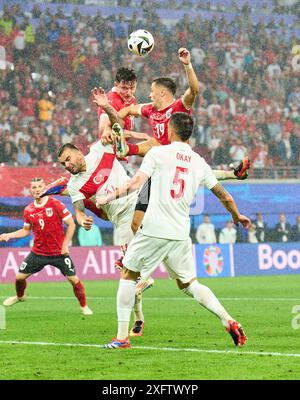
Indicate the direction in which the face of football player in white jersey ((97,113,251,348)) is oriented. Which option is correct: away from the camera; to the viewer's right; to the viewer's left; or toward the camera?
away from the camera

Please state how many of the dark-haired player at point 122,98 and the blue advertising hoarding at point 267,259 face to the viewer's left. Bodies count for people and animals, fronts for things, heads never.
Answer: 0

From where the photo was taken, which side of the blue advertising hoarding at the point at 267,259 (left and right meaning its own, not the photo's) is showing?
front

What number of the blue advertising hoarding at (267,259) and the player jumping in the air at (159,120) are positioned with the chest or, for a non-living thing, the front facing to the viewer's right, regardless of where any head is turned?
0

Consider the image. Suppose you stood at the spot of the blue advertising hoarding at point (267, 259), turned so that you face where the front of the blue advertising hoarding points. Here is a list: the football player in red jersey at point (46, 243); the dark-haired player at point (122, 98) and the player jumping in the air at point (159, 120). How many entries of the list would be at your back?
0

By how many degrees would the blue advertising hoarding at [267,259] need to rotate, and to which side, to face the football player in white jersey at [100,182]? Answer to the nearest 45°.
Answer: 0° — it already faces them

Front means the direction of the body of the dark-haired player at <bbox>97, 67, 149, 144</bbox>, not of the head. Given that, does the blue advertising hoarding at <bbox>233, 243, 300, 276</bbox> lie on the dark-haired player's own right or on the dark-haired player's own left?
on the dark-haired player's own left

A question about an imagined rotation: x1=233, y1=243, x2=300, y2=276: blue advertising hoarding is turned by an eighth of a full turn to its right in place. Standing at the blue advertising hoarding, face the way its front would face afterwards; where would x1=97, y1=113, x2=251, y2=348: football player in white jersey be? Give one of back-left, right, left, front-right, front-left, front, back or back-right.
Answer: front-left

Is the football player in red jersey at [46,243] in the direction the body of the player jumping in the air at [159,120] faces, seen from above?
no

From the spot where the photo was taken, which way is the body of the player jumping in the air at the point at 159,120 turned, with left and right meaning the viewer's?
facing the viewer and to the left of the viewer
